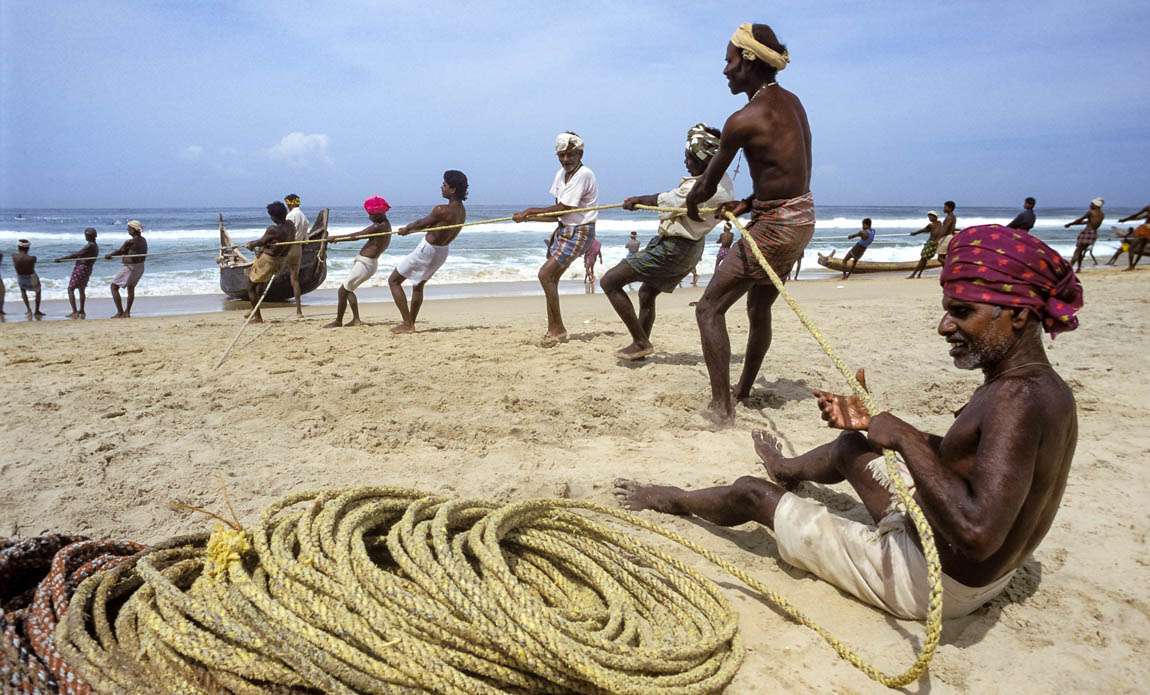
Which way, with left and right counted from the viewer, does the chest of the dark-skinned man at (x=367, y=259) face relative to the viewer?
facing to the left of the viewer

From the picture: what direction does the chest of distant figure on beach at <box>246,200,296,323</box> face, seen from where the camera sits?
to the viewer's left

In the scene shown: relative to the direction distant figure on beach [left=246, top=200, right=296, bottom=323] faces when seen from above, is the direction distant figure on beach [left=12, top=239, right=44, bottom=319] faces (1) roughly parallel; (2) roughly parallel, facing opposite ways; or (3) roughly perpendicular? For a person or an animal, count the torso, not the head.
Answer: roughly perpendicular

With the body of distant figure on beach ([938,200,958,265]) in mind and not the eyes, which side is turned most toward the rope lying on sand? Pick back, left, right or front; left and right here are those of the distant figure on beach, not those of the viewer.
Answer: left

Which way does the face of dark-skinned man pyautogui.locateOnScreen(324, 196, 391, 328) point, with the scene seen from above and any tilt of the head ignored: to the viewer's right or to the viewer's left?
to the viewer's left

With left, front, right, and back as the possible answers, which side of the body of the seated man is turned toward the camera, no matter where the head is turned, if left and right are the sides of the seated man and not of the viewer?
left

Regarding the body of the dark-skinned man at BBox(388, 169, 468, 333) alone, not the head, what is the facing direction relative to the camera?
to the viewer's left

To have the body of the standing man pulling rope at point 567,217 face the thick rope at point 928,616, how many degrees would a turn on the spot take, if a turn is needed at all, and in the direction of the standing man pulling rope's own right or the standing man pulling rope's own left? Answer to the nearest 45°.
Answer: approximately 45° to the standing man pulling rope's own left
